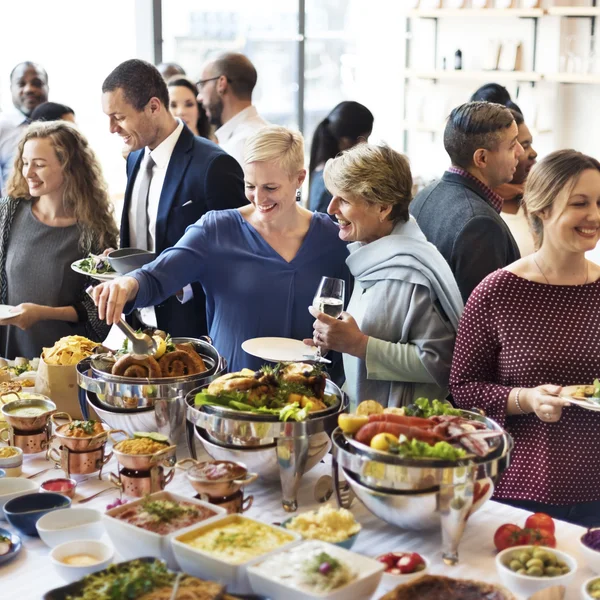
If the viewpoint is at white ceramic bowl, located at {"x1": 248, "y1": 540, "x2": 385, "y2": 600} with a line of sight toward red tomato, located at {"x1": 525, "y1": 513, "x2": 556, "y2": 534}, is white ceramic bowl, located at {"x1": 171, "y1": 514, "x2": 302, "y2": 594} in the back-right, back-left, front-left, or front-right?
back-left

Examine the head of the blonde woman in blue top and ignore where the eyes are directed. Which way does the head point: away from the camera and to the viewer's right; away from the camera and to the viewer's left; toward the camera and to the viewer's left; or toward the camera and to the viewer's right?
toward the camera and to the viewer's left

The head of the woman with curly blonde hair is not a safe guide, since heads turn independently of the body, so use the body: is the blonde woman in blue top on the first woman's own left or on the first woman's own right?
on the first woman's own left

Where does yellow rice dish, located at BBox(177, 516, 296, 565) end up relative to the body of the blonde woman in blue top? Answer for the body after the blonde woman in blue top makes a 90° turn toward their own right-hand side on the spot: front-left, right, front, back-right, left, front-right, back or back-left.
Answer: left

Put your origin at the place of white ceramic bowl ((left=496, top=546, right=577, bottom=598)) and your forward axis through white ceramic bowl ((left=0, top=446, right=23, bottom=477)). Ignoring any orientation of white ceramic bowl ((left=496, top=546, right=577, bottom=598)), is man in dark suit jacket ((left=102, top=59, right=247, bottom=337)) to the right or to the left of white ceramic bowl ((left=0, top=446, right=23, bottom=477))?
right

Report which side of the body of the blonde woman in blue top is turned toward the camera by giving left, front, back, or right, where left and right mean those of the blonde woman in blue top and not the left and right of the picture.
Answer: front

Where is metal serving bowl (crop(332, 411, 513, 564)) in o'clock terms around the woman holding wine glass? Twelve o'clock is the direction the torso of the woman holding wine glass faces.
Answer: The metal serving bowl is roughly at 9 o'clock from the woman holding wine glass.

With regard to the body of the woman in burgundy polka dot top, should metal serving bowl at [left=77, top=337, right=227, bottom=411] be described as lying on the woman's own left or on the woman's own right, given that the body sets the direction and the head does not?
on the woman's own right

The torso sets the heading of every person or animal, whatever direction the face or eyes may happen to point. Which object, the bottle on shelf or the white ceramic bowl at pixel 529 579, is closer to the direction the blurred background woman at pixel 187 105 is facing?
the white ceramic bowl

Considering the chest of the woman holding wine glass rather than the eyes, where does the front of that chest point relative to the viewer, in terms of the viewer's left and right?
facing to the left of the viewer

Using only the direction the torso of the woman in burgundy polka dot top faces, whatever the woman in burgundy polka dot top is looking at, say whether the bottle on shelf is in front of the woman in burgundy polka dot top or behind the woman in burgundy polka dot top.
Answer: behind

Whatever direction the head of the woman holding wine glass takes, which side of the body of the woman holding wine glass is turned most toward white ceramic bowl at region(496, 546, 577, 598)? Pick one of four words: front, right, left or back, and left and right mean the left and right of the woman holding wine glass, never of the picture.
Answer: left
